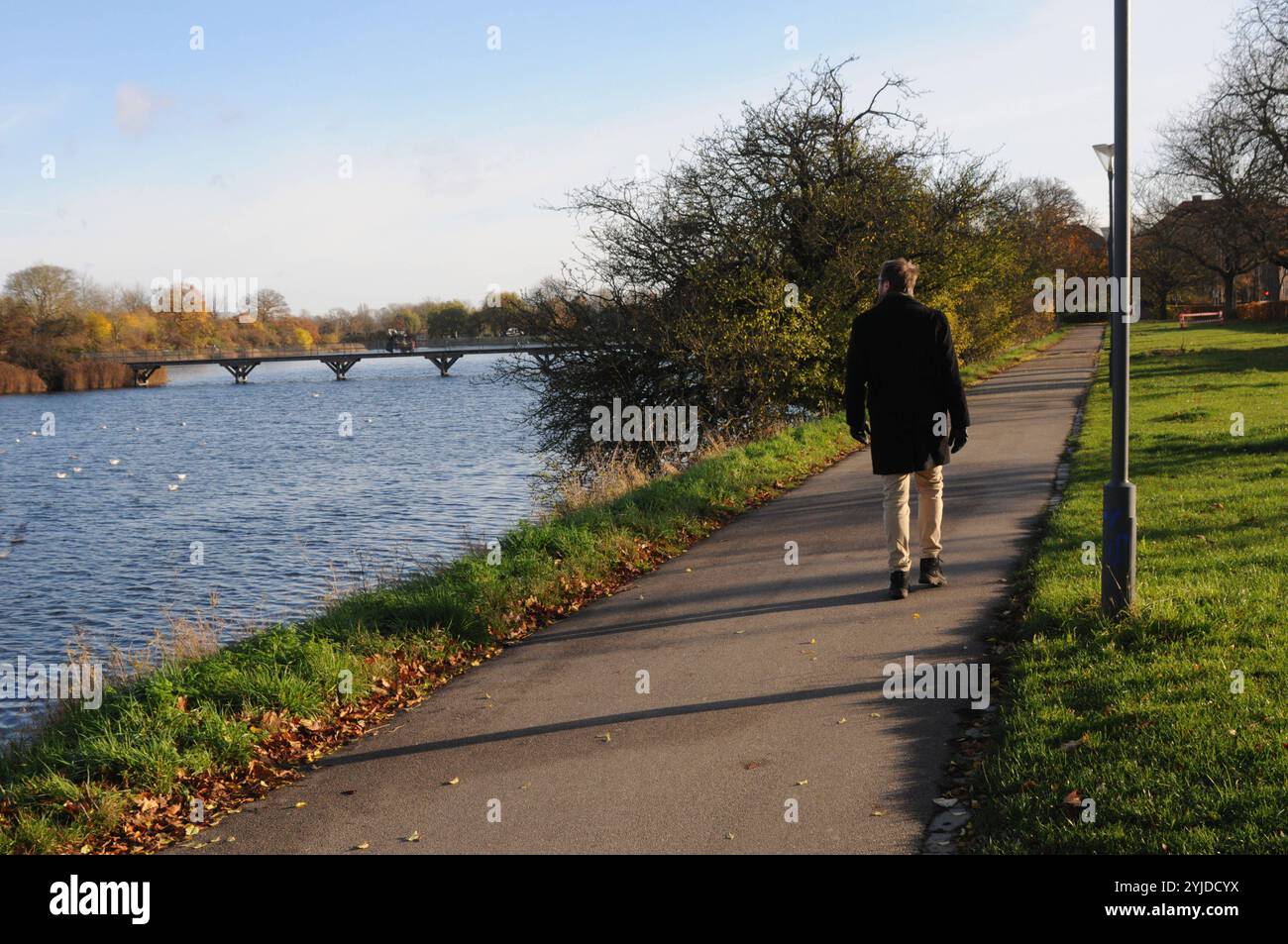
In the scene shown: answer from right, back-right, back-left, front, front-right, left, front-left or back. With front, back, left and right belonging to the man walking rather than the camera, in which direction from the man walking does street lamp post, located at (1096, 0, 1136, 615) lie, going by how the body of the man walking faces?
back-right

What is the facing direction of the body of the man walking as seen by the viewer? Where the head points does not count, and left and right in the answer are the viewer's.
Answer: facing away from the viewer

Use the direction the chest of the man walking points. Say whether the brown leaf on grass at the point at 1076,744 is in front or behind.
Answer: behind
